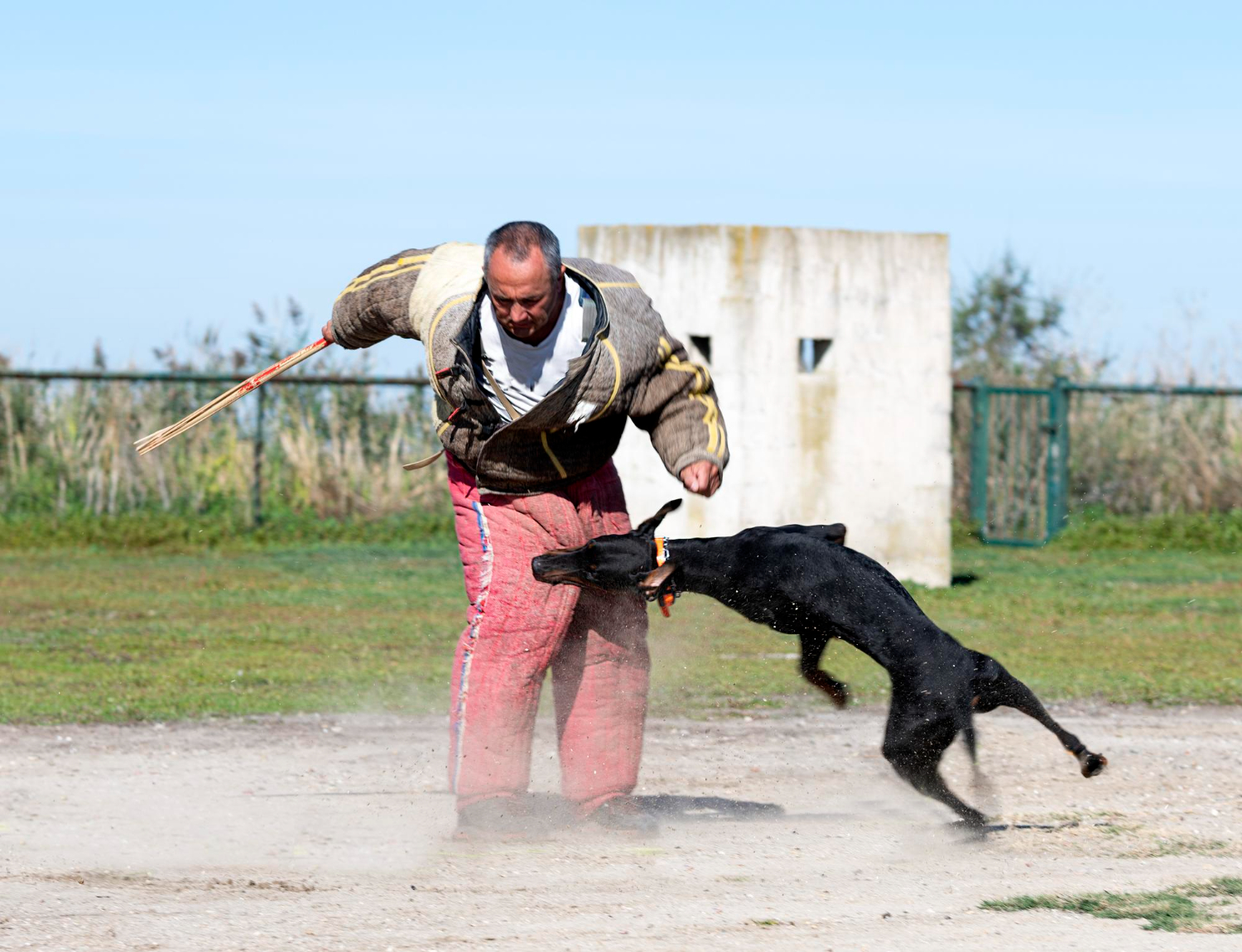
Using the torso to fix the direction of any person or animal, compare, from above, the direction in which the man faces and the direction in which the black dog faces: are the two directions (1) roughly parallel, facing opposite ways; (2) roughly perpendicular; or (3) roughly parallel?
roughly perpendicular

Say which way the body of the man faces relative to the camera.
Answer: toward the camera

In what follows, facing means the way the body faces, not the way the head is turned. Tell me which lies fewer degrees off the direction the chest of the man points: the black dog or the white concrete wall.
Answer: the black dog

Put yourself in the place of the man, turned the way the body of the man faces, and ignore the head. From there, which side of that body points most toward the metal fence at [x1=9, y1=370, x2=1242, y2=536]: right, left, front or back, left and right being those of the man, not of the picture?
back

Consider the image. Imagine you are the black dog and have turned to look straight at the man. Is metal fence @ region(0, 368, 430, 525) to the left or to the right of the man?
right

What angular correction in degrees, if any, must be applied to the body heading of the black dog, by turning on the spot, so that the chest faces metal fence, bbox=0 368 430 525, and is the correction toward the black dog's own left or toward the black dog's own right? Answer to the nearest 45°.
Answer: approximately 45° to the black dog's own right

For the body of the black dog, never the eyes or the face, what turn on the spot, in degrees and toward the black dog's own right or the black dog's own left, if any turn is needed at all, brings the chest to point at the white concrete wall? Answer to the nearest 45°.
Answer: approximately 90° to the black dog's own right

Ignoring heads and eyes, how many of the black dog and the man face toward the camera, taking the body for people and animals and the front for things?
1

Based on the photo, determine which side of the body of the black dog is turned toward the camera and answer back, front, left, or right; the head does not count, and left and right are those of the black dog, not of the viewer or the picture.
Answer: left

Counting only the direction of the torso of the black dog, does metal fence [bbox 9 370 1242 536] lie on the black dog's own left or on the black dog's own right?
on the black dog's own right

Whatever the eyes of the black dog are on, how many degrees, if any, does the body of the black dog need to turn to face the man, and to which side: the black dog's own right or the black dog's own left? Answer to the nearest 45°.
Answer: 0° — it already faces them

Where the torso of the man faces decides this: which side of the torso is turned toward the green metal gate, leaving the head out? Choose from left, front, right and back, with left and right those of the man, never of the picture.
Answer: back

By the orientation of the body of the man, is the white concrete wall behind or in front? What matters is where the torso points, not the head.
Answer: behind
